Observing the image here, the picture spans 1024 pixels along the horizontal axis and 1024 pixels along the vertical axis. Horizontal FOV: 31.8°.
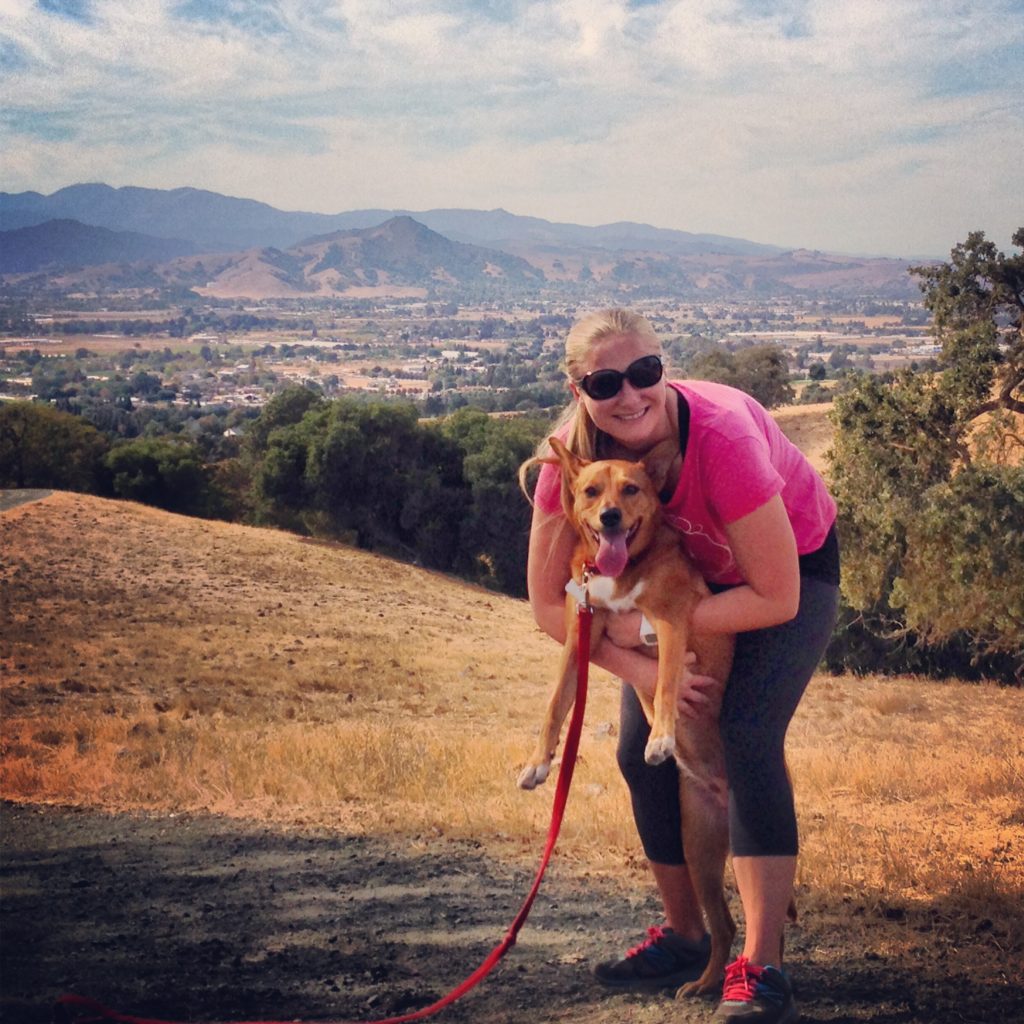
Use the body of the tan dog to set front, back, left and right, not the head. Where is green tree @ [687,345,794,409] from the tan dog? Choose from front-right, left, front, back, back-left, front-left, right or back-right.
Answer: back-right

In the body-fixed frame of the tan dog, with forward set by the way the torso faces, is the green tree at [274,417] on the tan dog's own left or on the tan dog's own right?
on the tan dog's own right

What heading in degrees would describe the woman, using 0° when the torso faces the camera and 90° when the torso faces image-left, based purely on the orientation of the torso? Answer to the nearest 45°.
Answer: approximately 45°

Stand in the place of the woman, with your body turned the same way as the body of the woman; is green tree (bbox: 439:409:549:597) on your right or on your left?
on your right

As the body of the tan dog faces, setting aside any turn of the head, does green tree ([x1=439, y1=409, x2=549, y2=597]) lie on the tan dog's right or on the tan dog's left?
on the tan dog's right
